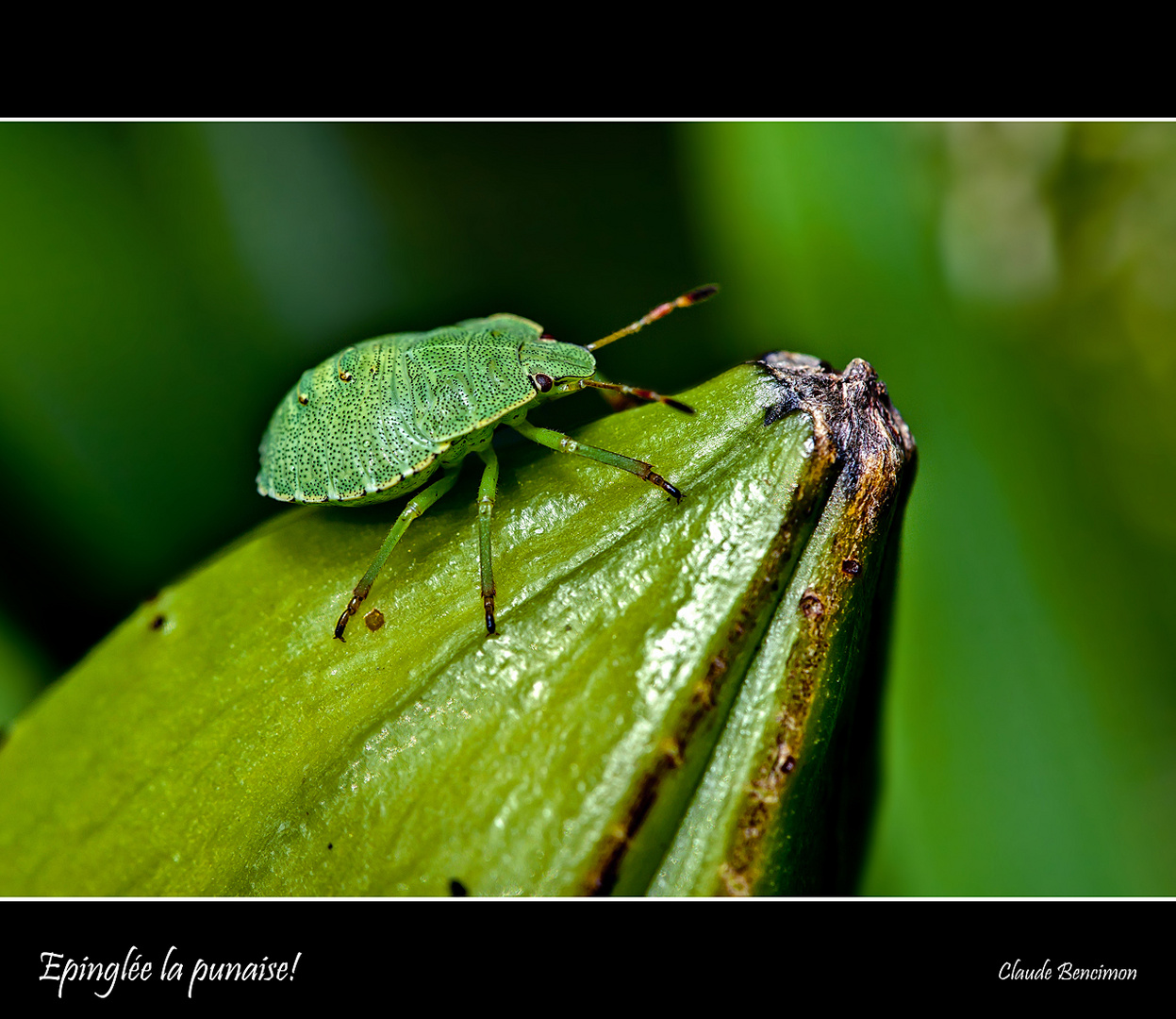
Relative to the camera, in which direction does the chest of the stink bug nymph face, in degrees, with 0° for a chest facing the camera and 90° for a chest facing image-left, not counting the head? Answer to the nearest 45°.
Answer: approximately 270°
